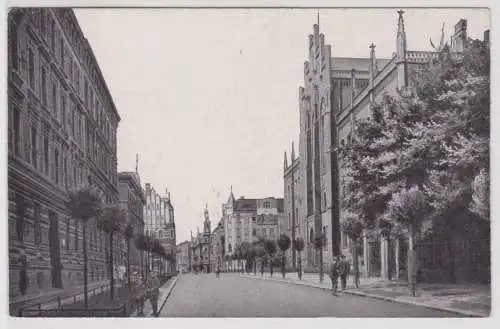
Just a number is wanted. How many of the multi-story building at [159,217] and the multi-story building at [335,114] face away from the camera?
0

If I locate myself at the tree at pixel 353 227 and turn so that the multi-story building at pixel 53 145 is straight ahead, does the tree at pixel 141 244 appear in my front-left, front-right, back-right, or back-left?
front-right

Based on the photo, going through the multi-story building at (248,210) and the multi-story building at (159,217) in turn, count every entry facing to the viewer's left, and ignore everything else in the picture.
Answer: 0

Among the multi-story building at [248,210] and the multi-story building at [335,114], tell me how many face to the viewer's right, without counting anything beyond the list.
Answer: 0

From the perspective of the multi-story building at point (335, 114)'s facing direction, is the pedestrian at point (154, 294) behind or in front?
in front

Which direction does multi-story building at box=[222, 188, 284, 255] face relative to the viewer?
toward the camera
